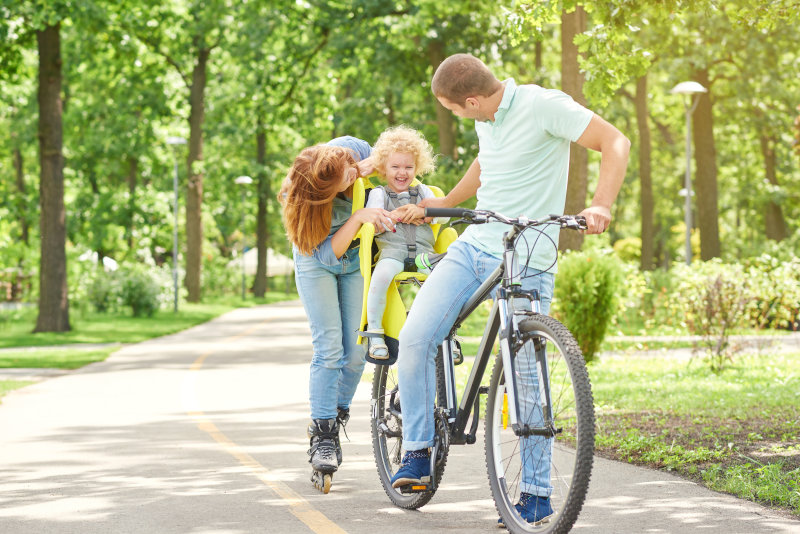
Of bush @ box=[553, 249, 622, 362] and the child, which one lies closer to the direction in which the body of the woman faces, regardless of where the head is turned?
the child

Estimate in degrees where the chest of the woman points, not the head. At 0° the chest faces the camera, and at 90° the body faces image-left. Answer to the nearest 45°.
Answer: approximately 315°

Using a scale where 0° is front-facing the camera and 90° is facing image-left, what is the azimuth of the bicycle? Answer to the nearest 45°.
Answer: approximately 315°

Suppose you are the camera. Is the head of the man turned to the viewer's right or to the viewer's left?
to the viewer's left

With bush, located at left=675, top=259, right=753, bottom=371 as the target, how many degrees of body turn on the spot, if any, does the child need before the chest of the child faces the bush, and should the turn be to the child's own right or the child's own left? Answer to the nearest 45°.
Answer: approximately 135° to the child's own left

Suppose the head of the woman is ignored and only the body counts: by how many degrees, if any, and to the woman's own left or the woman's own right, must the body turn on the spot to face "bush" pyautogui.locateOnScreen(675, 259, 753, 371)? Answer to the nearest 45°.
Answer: approximately 90° to the woman's own left

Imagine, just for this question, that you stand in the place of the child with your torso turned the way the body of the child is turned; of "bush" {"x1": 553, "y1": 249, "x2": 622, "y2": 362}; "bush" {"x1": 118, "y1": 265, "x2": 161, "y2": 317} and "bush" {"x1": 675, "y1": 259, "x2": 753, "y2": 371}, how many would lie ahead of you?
0

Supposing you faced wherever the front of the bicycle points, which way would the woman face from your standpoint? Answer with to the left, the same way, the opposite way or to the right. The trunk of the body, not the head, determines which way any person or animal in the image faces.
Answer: the same way

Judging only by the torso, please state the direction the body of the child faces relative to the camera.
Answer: toward the camera

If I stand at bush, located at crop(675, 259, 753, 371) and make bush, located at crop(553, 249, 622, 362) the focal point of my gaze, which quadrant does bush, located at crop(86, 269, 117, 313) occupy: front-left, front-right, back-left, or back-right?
front-right

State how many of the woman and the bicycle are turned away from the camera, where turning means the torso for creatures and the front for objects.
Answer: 0

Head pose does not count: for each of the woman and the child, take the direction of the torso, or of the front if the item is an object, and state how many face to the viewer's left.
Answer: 0

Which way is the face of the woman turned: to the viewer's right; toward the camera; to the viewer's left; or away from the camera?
to the viewer's right
